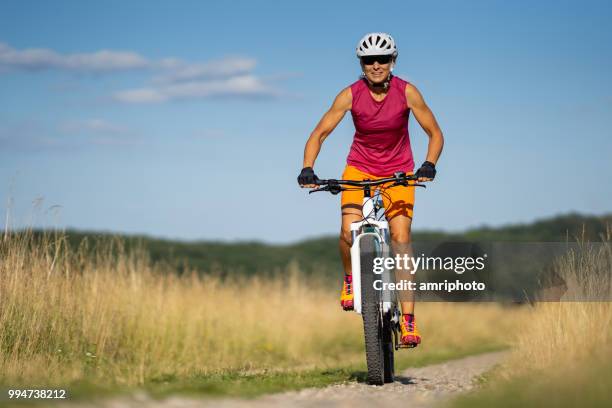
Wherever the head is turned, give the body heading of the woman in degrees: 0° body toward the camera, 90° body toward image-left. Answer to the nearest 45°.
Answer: approximately 0°

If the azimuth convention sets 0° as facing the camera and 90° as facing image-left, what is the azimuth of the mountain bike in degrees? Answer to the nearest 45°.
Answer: approximately 0°
